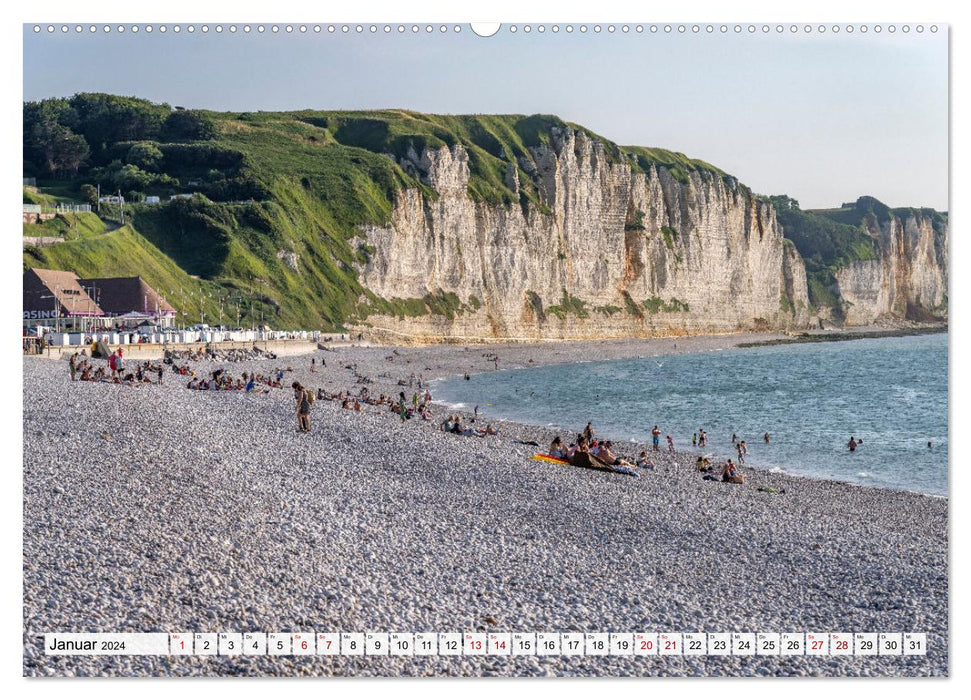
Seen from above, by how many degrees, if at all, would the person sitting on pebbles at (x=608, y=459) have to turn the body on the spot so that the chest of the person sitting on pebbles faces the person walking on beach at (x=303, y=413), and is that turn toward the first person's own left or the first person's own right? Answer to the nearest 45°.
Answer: approximately 180°

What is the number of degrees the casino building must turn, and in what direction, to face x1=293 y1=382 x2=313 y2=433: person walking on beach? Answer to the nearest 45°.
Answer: approximately 45° to its right

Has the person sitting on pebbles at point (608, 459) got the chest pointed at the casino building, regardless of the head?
no

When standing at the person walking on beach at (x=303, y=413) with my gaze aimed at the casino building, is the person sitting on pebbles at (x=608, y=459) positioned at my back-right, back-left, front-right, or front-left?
back-right

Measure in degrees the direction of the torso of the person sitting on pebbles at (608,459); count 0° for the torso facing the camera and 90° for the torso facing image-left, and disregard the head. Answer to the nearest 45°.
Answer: approximately 270°

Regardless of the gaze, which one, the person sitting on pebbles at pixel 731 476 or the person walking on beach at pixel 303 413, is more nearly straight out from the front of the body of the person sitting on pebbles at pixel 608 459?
the person sitting on pebbles

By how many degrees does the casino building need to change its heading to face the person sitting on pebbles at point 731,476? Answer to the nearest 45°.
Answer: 0° — it already faces them

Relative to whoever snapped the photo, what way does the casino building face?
facing the viewer and to the right of the viewer

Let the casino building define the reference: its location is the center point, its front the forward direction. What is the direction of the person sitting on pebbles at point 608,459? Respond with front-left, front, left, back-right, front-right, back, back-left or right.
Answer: front
